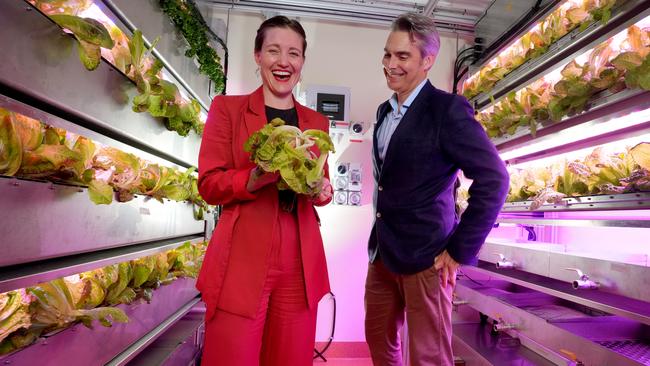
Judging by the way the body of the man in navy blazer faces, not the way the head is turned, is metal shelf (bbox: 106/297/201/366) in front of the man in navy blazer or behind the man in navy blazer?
in front

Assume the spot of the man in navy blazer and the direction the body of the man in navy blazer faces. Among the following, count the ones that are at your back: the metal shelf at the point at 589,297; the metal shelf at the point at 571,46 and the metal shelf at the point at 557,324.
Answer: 3

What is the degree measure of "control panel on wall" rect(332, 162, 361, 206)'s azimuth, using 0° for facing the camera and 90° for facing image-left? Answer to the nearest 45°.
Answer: approximately 0°

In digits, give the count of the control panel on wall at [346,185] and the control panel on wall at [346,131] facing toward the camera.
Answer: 2

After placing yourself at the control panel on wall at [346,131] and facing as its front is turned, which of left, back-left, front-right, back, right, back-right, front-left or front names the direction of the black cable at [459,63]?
left

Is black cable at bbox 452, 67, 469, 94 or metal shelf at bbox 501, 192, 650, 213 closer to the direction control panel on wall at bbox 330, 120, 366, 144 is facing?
the metal shelf

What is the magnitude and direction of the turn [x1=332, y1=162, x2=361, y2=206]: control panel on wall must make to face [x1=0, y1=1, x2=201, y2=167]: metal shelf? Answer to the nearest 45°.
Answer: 0° — it already faces it

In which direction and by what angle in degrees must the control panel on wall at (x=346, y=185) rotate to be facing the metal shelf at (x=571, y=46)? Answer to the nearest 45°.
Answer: approximately 45° to its left

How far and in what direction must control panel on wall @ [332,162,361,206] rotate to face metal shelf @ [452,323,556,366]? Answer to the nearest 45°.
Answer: approximately 45° to its left

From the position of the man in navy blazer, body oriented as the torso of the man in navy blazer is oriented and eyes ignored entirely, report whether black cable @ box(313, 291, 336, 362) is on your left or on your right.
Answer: on your right
